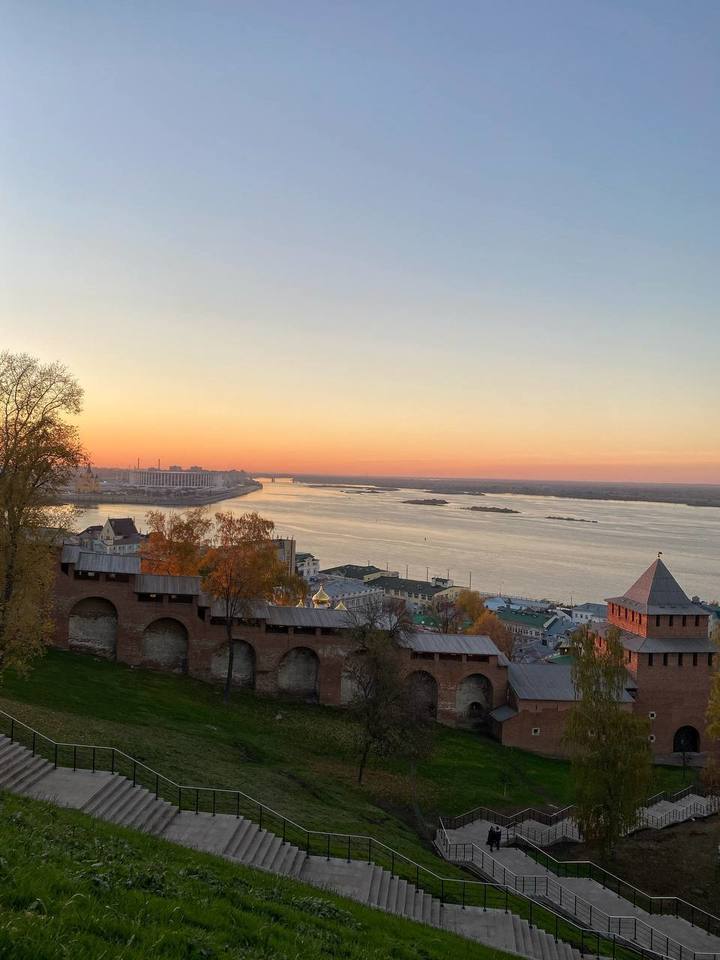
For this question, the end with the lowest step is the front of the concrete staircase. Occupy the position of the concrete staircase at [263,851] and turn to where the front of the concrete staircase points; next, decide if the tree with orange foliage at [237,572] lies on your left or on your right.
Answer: on your left

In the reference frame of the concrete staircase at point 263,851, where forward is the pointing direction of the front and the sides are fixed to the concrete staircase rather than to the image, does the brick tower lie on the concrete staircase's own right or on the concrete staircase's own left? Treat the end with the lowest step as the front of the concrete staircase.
on the concrete staircase's own left

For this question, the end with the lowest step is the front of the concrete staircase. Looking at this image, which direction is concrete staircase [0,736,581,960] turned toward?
to the viewer's right

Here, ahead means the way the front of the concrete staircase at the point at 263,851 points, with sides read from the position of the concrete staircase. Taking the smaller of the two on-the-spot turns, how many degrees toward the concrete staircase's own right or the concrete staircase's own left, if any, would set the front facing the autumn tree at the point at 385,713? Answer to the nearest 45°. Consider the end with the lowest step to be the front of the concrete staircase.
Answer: approximately 90° to the concrete staircase's own left

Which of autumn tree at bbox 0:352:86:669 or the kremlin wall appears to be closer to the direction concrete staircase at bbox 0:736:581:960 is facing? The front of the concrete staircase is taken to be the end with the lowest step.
the kremlin wall

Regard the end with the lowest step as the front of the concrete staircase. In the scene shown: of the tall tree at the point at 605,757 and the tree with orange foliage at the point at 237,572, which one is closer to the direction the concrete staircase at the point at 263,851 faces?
the tall tree

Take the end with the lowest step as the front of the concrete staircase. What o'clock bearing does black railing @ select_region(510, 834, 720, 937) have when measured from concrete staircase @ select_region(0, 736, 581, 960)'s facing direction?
The black railing is roughly at 11 o'clock from the concrete staircase.
